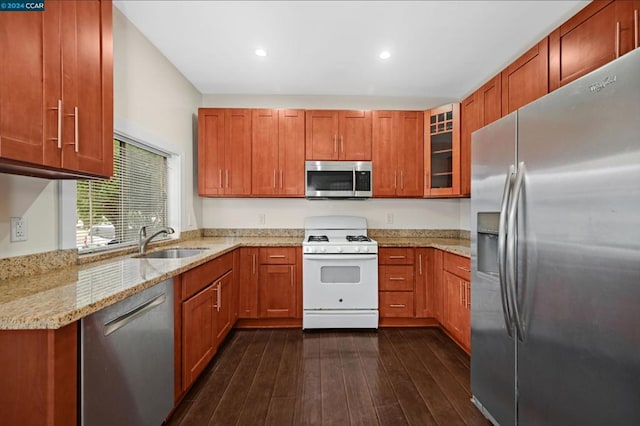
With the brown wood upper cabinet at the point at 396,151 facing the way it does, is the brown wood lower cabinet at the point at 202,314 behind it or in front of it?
in front

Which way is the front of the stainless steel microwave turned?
toward the camera

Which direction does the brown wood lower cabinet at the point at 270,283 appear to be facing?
toward the camera

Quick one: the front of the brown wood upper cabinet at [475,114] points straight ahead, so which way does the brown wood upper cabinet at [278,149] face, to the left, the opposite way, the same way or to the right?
to the left

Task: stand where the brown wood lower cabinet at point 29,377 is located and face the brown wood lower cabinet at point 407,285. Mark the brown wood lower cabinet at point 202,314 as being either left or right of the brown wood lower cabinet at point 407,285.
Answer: left

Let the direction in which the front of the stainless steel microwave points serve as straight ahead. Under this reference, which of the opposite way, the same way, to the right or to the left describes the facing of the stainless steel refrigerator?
to the right

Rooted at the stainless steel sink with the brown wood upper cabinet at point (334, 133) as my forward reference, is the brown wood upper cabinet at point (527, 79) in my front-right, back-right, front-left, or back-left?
front-right

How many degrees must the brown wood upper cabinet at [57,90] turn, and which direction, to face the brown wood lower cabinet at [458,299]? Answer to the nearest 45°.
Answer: approximately 45° to its left

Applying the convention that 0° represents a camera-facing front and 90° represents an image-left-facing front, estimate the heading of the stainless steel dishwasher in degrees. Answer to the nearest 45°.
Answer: approximately 315°

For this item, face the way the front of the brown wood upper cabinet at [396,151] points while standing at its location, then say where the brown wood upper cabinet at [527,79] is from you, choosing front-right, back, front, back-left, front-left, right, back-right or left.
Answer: front-left

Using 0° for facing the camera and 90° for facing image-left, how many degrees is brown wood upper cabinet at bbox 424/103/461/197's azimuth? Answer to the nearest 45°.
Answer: approximately 45°

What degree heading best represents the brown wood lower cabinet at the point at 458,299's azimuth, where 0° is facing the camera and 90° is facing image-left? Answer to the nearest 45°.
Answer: approximately 45°

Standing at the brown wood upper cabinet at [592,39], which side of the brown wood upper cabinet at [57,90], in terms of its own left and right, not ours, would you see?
front

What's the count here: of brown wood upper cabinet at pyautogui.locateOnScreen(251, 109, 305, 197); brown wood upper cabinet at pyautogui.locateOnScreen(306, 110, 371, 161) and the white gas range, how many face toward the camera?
3

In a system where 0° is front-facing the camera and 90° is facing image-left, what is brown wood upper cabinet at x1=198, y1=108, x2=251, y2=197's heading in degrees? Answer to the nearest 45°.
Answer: approximately 0°

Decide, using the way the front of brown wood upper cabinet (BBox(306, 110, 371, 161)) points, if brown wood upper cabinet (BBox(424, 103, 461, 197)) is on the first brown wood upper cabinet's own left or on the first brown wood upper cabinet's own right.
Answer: on the first brown wood upper cabinet's own left

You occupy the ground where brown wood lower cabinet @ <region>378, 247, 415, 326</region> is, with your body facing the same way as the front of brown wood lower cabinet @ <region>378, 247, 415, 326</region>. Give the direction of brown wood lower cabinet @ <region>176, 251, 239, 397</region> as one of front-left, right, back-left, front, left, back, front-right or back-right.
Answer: front-right
